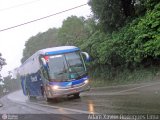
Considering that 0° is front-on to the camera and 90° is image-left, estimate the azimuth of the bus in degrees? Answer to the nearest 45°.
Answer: approximately 315°
